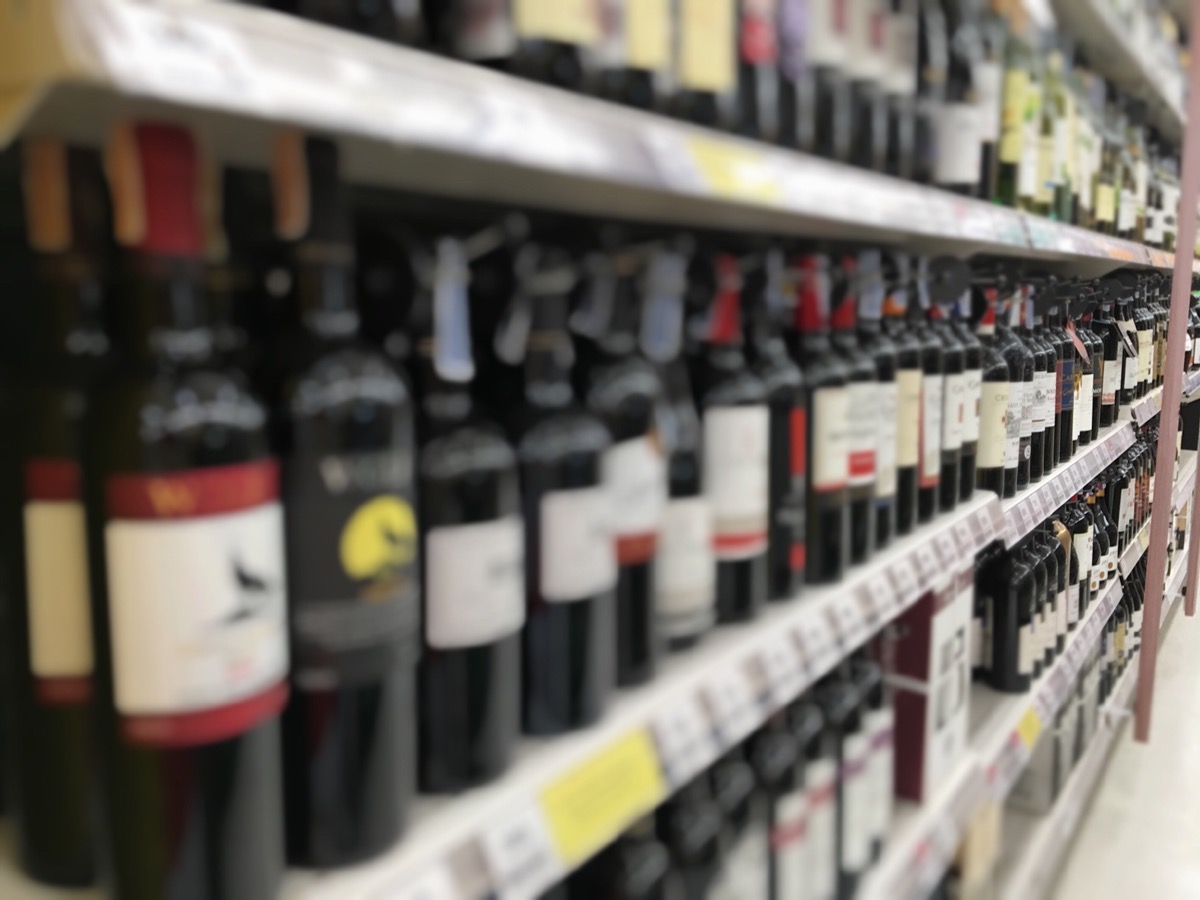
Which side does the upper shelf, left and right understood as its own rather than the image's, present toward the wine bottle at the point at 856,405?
left

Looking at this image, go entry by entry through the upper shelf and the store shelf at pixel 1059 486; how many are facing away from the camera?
0

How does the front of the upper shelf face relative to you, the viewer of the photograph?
facing the viewer and to the right of the viewer

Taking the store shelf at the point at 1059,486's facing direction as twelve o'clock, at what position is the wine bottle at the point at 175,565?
The wine bottle is roughly at 2 o'clock from the store shelf.

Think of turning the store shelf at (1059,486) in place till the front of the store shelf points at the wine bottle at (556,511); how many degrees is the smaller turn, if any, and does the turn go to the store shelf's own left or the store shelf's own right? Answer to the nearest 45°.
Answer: approximately 45° to the store shelf's own right

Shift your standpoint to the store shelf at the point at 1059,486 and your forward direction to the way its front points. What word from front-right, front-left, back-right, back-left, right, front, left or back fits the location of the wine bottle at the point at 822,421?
front-right

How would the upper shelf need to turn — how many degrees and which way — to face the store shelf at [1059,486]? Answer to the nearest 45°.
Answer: approximately 90° to its left

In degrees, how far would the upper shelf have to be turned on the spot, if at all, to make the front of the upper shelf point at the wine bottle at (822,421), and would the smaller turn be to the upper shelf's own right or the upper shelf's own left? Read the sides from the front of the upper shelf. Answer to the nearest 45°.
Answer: approximately 90° to the upper shelf's own left
